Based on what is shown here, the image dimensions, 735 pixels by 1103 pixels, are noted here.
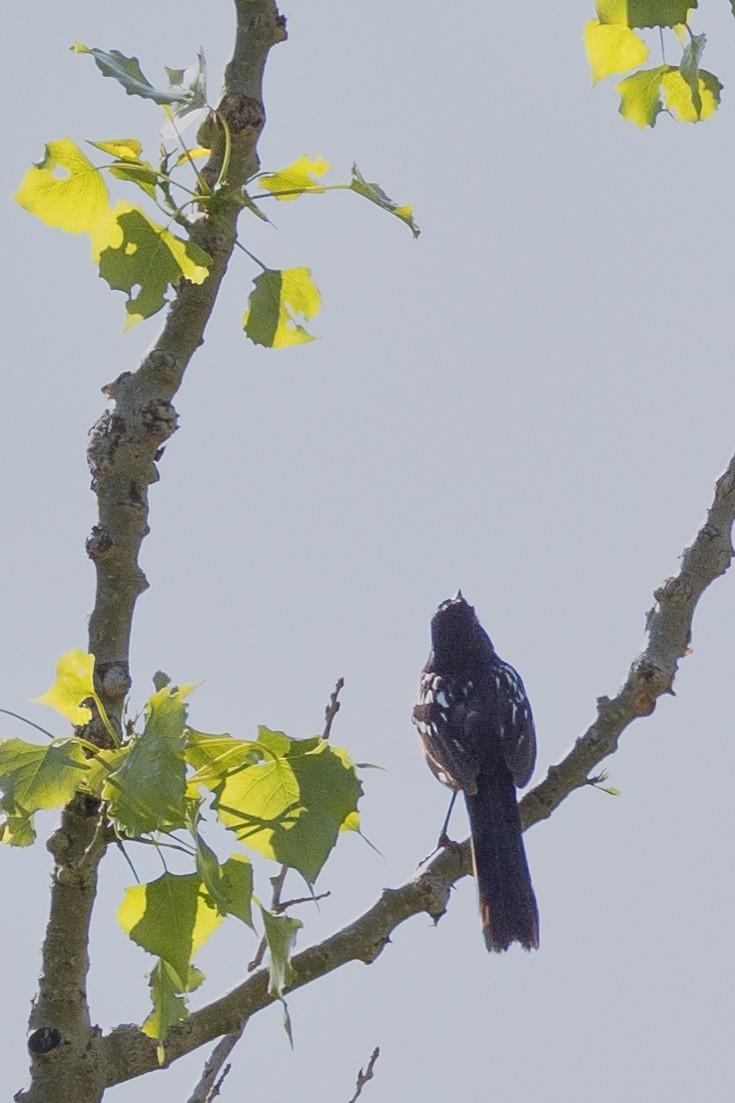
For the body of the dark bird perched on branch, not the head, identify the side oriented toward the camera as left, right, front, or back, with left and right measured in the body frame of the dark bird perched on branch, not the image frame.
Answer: back
